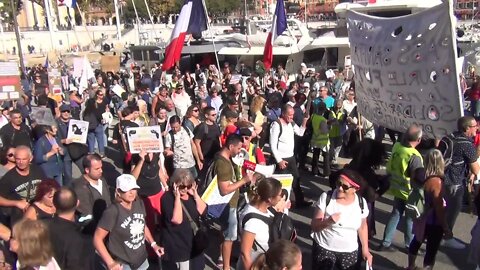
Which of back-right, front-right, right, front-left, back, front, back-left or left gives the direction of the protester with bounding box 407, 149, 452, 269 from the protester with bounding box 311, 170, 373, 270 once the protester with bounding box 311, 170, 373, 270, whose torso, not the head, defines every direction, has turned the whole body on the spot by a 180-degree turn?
front-right

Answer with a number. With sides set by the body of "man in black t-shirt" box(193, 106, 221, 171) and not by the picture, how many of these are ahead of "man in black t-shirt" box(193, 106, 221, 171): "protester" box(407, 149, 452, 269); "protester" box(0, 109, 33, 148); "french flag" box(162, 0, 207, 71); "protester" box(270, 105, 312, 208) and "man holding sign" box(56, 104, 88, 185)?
2

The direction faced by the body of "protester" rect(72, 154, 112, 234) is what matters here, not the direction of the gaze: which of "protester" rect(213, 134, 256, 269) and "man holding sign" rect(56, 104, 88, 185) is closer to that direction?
the protester

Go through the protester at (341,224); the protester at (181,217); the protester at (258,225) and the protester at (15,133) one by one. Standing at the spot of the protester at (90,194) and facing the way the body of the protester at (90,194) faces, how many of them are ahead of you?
3

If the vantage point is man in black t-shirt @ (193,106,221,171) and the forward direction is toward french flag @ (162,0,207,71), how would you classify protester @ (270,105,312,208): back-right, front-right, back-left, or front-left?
back-right

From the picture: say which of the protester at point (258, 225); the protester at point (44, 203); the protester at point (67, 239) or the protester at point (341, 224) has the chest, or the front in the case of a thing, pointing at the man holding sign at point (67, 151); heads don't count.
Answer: the protester at point (67, 239)

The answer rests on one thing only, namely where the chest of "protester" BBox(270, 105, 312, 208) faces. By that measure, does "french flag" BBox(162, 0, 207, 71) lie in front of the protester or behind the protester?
behind

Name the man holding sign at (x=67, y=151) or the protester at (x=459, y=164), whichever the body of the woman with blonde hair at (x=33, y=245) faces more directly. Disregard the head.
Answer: the man holding sign

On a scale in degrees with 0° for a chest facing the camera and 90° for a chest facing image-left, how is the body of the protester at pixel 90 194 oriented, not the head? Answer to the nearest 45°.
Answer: approximately 315°

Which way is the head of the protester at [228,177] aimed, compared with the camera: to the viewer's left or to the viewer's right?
to the viewer's right

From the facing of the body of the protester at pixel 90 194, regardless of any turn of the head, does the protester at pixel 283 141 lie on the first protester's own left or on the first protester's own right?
on the first protester's own left

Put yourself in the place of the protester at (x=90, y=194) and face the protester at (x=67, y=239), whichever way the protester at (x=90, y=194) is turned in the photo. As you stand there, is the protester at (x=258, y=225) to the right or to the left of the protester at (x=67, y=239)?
left
